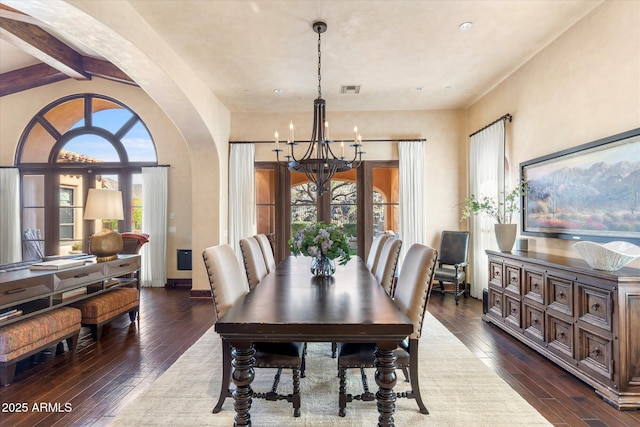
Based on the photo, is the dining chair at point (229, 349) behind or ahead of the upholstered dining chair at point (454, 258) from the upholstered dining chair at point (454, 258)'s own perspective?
ahead

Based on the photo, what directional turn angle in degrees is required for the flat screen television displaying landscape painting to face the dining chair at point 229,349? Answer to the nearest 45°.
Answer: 0° — it already faces it

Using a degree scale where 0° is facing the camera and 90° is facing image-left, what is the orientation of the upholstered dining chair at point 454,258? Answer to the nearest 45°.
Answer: approximately 45°

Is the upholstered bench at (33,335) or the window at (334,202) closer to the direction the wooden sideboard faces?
the upholstered bench

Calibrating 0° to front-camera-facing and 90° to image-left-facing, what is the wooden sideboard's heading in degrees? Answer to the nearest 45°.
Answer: approximately 45°

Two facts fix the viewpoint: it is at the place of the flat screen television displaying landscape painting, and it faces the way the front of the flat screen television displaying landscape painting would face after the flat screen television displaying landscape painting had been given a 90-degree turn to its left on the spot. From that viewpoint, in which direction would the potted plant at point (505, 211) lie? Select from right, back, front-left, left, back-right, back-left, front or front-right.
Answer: back

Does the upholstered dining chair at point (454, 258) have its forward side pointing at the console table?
yes

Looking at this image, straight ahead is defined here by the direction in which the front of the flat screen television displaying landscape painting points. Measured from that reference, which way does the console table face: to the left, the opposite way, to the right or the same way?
the opposite way

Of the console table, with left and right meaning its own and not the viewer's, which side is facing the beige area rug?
front

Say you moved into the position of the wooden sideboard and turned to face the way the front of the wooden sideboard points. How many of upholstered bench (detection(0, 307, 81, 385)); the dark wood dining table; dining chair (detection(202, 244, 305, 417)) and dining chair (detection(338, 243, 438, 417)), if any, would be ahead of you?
4

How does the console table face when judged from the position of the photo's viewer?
facing the viewer and to the right of the viewer
